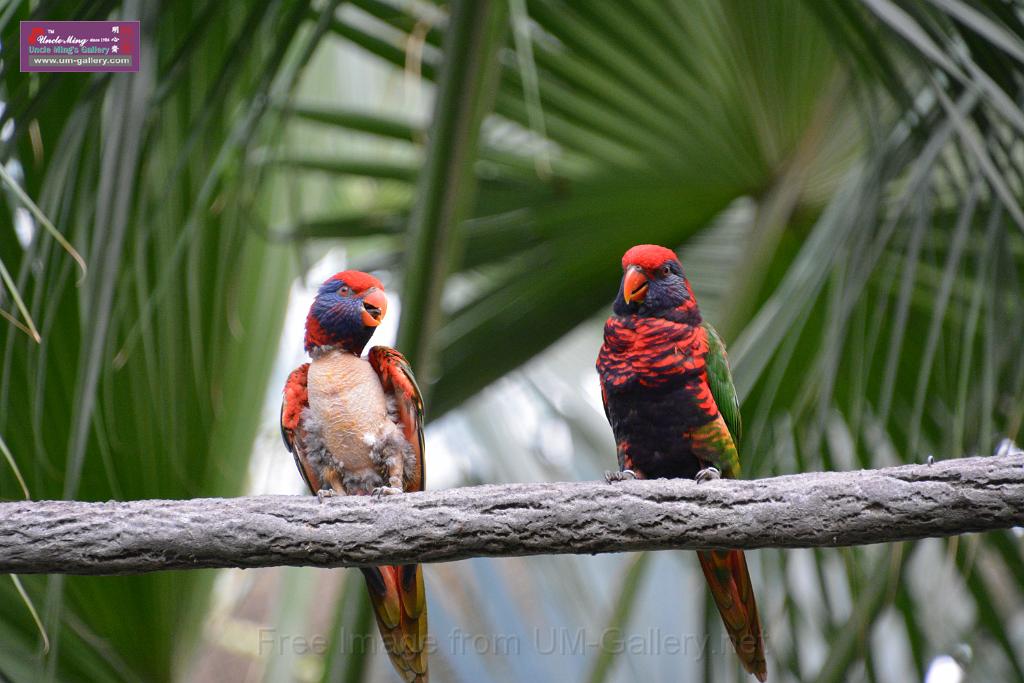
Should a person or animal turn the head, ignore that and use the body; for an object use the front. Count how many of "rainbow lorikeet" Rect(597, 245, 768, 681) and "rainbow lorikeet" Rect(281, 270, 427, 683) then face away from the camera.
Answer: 0

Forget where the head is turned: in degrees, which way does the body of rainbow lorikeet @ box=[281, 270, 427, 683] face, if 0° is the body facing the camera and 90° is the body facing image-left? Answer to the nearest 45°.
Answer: approximately 0°

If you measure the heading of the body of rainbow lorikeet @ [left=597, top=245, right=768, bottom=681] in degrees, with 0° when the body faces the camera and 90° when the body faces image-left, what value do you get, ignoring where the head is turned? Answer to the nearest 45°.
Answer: approximately 45°
